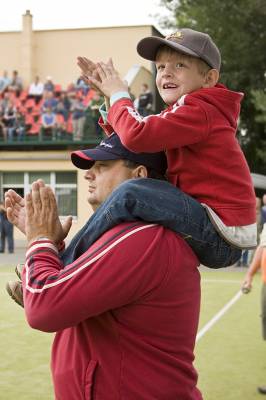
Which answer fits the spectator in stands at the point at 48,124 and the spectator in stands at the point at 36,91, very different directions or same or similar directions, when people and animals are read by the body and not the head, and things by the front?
same or similar directions

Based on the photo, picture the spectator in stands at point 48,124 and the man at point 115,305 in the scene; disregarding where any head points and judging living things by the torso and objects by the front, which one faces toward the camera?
the spectator in stands

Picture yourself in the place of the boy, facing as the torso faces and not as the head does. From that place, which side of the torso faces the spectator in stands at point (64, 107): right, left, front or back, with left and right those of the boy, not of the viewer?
right

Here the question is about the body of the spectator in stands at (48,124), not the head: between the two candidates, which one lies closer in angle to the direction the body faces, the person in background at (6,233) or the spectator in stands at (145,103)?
the person in background

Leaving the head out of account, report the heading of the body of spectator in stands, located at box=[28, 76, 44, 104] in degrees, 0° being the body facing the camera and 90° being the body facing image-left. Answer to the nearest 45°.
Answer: approximately 0°

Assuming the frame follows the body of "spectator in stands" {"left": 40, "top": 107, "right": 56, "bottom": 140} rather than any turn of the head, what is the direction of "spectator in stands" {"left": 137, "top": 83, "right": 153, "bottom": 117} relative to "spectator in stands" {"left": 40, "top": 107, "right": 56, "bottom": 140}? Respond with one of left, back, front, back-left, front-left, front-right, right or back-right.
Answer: front-left

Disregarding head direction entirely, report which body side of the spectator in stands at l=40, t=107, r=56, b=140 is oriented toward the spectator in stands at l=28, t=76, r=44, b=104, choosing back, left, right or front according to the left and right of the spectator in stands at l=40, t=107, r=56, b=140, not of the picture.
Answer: back

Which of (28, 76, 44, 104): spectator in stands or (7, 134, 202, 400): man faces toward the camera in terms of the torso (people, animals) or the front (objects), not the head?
the spectator in stands

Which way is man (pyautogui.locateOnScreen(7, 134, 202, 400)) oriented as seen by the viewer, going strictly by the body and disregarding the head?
to the viewer's left

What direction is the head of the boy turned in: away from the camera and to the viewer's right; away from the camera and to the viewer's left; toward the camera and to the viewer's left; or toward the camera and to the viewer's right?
toward the camera and to the viewer's left

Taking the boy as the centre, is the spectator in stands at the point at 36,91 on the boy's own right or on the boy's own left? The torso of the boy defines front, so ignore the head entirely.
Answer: on the boy's own right

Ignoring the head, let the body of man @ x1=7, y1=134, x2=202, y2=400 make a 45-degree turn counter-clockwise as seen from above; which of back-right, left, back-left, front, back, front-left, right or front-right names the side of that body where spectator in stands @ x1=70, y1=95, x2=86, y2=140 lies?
back-right

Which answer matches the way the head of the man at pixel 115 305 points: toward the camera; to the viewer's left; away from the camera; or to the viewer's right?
to the viewer's left

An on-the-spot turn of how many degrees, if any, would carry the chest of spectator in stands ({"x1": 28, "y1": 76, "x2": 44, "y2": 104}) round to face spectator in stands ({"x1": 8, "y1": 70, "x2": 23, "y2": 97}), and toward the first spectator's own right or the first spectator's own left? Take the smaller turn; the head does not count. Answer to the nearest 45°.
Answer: approximately 135° to the first spectator's own right

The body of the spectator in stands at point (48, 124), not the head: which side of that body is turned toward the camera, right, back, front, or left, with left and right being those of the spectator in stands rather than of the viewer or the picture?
front

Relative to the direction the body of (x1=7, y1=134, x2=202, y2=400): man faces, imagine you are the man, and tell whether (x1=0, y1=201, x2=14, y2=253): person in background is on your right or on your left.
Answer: on your right

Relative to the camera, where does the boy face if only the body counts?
to the viewer's left
